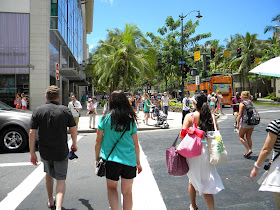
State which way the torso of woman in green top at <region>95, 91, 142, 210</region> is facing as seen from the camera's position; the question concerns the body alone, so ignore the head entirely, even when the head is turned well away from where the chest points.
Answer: away from the camera

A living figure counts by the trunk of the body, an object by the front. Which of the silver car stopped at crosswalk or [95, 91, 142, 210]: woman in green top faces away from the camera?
the woman in green top

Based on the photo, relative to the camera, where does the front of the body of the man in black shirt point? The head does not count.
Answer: away from the camera

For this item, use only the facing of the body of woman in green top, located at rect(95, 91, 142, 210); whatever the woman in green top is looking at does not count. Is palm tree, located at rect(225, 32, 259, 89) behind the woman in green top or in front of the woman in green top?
in front

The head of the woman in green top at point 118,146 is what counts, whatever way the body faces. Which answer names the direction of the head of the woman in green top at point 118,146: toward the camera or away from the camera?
away from the camera

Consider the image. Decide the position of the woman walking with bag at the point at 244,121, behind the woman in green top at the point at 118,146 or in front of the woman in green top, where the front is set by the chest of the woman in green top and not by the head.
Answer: in front

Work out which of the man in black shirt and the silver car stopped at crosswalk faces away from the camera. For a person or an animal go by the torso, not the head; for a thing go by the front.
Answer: the man in black shirt

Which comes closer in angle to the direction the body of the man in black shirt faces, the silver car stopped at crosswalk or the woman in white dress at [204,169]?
the silver car stopped at crosswalk
